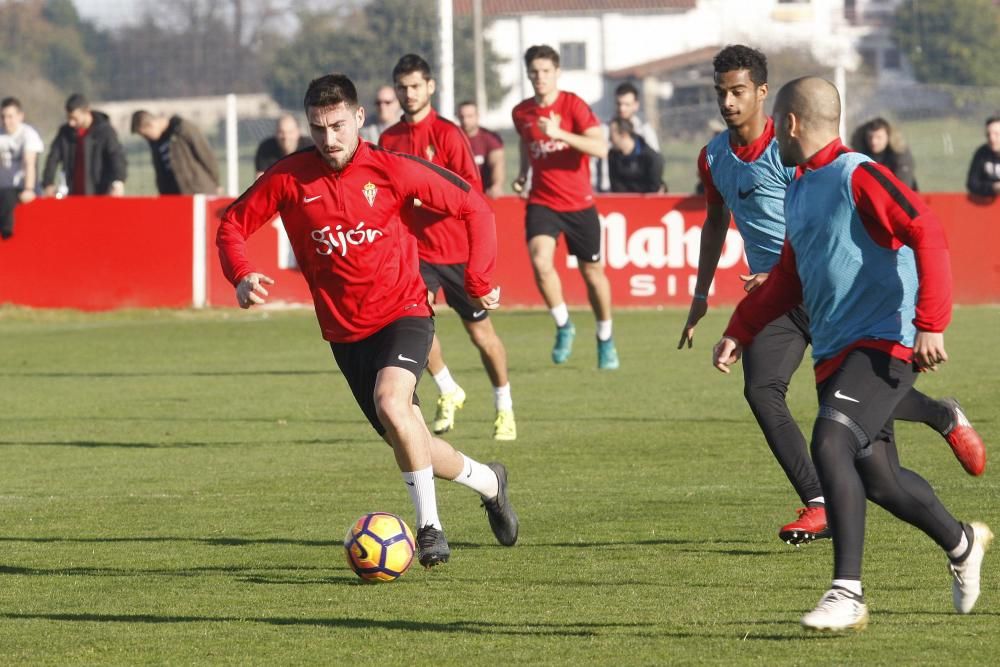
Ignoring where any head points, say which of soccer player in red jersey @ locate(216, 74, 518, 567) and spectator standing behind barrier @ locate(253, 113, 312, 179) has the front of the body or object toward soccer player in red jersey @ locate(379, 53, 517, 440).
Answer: the spectator standing behind barrier

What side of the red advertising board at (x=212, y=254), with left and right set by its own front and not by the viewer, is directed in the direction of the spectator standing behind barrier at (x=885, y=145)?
left

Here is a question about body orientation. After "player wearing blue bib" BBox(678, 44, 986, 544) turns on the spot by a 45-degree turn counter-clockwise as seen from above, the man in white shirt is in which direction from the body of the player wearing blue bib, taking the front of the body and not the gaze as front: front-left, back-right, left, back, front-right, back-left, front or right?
back-right

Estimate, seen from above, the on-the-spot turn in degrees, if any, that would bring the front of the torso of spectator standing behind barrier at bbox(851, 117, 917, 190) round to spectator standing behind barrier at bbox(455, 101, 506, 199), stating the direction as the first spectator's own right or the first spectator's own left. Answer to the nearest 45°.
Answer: approximately 45° to the first spectator's own right

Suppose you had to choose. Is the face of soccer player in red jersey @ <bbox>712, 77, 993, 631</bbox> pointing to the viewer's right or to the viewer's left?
to the viewer's left

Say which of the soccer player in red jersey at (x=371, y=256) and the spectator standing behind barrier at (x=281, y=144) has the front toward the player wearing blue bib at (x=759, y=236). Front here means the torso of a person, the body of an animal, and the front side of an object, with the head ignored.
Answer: the spectator standing behind barrier

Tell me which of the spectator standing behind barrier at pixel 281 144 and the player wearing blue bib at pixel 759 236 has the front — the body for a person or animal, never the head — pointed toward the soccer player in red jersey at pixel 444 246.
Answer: the spectator standing behind barrier

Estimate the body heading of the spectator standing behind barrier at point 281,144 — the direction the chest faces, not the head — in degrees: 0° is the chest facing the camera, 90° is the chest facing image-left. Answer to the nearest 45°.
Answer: approximately 0°
